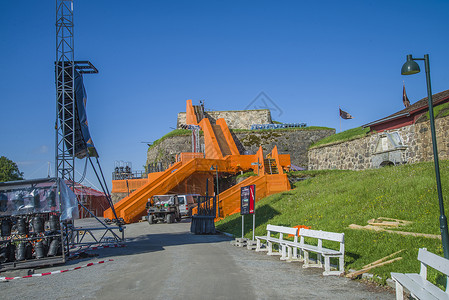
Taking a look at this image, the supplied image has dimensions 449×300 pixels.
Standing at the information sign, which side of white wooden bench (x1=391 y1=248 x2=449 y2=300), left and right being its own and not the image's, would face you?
right

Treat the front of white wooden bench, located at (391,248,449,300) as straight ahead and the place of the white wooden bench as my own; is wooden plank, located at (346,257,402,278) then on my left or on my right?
on my right

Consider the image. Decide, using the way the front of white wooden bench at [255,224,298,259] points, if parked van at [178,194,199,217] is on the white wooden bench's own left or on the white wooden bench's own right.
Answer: on the white wooden bench's own right

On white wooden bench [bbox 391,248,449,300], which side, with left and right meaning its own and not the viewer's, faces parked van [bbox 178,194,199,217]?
right

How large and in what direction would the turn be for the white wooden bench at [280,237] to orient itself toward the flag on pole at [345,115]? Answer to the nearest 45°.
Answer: approximately 135° to its right

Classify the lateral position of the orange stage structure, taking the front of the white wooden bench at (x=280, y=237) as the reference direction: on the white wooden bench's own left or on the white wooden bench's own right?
on the white wooden bench's own right

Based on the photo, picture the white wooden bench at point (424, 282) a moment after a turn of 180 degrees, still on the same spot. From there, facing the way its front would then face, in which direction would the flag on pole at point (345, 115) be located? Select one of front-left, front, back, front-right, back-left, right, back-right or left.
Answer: front-left

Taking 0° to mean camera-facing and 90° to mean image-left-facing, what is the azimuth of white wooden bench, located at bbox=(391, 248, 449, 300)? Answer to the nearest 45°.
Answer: approximately 45°
